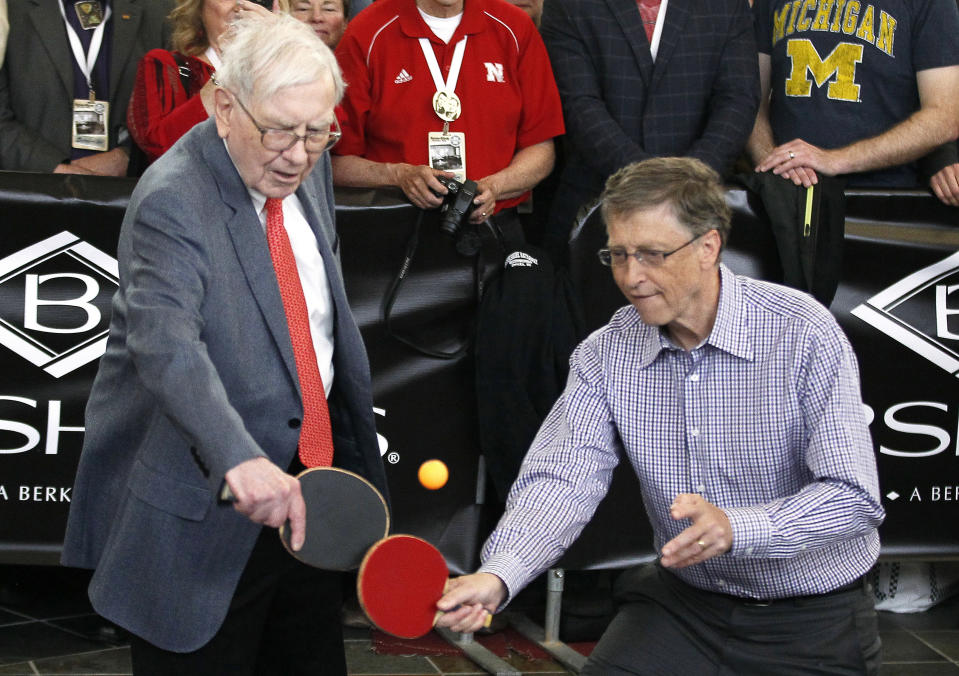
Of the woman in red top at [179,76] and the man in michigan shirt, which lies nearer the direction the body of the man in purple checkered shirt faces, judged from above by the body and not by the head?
the woman in red top

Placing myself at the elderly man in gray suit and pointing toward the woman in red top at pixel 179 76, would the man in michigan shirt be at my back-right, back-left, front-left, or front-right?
front-right

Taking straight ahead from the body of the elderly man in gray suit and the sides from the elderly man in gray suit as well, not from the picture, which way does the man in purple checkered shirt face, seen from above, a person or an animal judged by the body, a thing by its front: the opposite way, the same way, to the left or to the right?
to the right

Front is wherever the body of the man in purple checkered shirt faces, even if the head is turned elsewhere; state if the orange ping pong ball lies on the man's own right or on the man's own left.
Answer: on the man's own right

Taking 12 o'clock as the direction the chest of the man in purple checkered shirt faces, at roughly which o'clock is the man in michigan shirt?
The man in michigan shirt is roughly at 5 o'clock from the man in purple checkered shirt.

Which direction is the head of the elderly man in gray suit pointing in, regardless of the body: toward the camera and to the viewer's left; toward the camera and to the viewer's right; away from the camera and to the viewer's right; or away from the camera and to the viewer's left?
toward the camera and to the viewer's right

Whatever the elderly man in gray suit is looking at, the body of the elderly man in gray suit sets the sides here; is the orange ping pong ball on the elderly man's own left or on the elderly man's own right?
on the elderly man's own left

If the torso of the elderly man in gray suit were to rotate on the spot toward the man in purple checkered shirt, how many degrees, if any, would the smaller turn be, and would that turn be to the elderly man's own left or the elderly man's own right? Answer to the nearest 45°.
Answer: approximately 45° to the elderly man's own left

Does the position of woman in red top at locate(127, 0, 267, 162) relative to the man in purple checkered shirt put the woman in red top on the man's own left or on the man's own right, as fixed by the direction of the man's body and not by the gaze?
on the man's own right

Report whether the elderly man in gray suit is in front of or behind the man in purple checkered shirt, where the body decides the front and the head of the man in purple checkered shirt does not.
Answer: in front

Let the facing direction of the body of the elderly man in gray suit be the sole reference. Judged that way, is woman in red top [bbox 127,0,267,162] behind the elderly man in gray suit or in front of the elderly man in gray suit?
behind

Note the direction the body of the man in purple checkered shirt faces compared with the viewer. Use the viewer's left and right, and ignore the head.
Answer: facing the viewer and to the left of the viewer

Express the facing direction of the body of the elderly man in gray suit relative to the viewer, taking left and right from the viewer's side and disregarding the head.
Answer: facing the viewer and to the right of the viewer

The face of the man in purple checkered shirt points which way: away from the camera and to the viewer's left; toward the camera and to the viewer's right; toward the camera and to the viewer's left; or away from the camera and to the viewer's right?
toward the camera and to the viewer's left
